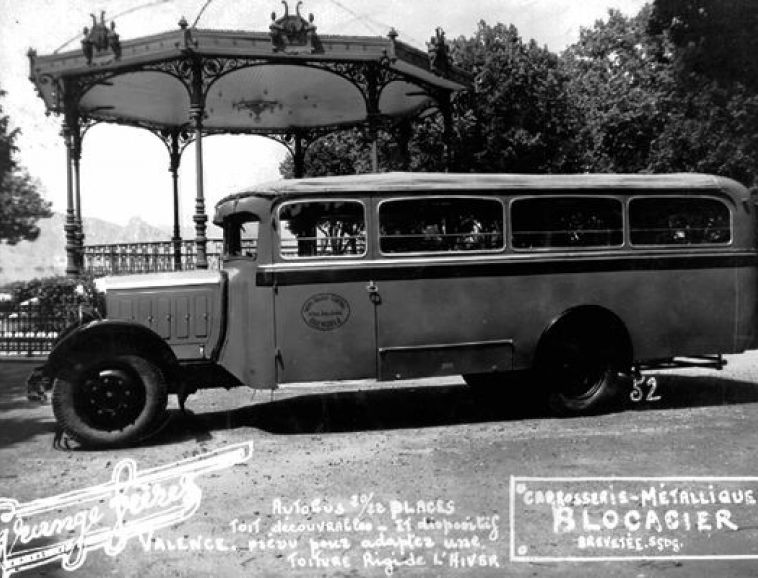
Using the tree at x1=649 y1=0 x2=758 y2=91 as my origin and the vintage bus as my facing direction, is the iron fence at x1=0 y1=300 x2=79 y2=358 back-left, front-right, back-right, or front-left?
front-right

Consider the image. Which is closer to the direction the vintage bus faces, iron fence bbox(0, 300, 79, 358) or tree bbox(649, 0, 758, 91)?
the iron fence

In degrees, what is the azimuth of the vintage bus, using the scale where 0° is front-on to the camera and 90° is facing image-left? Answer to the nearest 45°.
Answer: approximately 90°

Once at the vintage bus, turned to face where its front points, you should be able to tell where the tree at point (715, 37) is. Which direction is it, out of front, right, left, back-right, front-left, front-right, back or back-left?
back-right

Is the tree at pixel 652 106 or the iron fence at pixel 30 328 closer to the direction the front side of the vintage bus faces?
the iron fence

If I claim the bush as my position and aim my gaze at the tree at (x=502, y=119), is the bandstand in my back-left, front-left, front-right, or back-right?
front-right

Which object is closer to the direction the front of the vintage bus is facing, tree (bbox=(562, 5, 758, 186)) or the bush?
the bush

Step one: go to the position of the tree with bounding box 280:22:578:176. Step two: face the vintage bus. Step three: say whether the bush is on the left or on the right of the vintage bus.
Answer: right

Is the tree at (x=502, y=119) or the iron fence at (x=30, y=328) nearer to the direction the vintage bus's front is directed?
the iron fence

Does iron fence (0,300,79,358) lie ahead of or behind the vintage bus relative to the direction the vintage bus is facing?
ahead

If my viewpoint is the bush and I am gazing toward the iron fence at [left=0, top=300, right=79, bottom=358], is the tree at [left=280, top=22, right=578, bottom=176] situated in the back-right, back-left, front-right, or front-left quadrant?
back-left

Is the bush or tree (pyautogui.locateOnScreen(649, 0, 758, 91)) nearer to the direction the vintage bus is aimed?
the bush

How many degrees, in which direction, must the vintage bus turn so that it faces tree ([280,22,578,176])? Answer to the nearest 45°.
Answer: approximately 90° to its right
